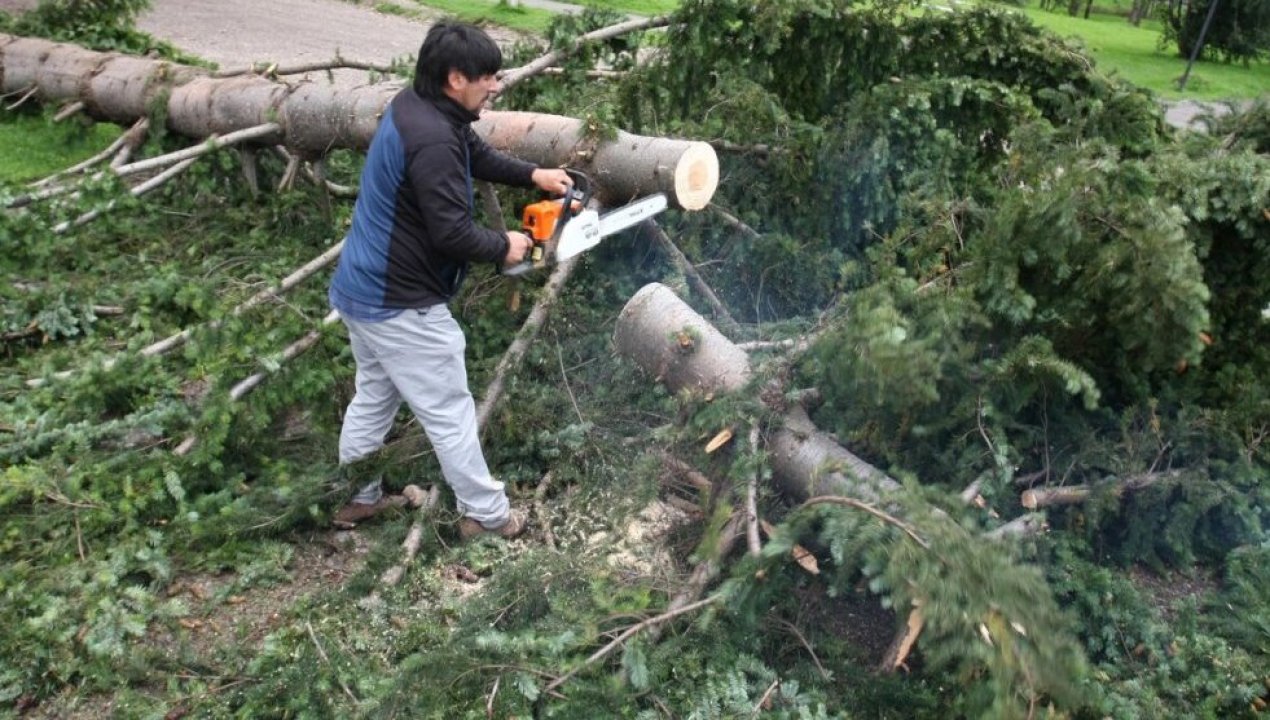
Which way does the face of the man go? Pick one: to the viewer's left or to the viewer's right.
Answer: to the viewer's right

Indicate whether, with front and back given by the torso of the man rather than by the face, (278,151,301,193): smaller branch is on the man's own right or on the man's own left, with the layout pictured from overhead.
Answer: on the man's own left

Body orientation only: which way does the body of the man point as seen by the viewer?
to the viewer's right

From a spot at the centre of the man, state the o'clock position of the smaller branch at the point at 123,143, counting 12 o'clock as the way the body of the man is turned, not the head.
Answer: The smaller branch is roughly at 8 o'clock from the man.

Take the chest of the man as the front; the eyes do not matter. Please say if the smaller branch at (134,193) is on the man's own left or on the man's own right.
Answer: on the man's own left

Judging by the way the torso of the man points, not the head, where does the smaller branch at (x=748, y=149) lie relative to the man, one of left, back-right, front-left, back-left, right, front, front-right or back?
front-left

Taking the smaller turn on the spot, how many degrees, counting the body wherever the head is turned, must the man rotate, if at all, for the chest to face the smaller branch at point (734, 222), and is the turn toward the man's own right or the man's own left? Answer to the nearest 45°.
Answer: approximately 45° to the man's own left

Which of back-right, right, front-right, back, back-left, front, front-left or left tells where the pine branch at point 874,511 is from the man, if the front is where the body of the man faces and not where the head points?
front-right

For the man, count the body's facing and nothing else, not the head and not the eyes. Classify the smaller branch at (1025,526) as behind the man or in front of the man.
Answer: in front

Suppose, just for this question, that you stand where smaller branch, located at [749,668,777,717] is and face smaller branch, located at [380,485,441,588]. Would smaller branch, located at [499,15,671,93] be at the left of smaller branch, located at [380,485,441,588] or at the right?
right

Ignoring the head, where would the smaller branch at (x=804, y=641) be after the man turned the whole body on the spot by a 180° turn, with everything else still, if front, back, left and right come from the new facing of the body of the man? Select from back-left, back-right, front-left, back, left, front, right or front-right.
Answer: back-left

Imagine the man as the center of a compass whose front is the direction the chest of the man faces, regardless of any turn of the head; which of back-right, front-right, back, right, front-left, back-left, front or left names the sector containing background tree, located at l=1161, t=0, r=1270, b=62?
front-left

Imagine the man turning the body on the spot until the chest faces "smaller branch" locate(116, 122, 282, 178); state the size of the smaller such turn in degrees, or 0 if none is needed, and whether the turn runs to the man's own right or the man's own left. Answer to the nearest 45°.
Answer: approximately 135° to the man's own left
